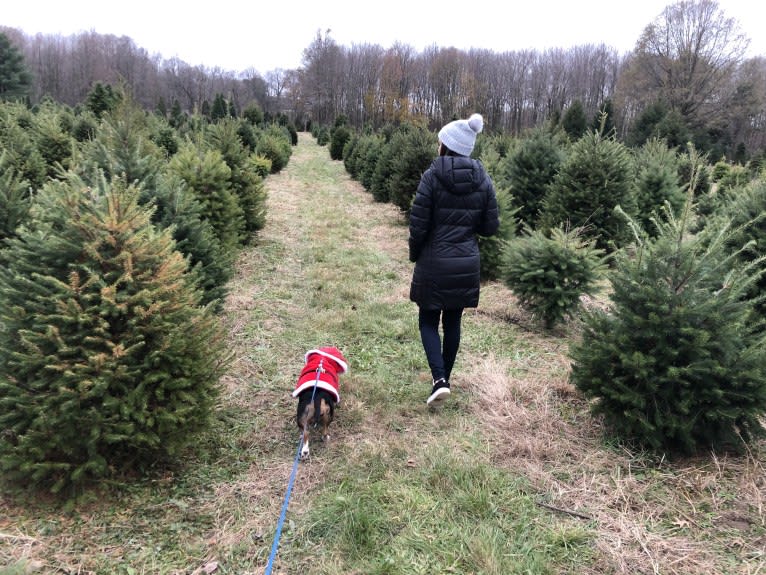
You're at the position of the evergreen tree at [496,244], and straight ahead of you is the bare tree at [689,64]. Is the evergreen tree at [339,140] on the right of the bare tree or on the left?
left

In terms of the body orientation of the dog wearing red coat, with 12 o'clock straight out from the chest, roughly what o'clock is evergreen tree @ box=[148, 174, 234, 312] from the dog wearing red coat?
The evergreen tree is roughly at 11 o'clock from the dog wearing red coat.

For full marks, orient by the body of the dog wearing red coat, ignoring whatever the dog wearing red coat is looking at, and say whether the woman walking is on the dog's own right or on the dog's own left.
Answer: on the dog's own right

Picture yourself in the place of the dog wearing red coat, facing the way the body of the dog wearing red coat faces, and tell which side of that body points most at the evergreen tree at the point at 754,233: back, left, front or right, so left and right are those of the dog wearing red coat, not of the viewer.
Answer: right

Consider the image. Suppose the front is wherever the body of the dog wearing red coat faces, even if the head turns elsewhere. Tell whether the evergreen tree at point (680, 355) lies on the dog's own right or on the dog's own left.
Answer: on the dog's own right

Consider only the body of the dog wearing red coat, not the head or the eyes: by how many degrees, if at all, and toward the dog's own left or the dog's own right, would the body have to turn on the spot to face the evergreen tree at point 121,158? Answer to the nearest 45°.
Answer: approximately 45° to the dog's own left

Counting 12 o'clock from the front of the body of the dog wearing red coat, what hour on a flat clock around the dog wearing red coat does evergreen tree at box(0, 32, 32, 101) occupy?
The evergreen tree is roughly at 11 o'clock from the dog wearing red coat.

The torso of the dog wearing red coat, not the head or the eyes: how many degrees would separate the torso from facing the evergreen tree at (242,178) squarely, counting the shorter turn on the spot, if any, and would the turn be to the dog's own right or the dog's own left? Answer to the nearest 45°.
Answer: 0° — it already faces it

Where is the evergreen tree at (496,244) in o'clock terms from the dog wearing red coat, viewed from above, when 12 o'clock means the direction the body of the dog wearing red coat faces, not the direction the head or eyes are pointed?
The evergreen tree is roughly at 1 o'clock from the dog wearing red coat.

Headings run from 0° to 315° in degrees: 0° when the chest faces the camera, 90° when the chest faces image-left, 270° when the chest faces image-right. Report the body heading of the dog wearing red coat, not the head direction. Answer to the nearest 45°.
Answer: approximately 180°

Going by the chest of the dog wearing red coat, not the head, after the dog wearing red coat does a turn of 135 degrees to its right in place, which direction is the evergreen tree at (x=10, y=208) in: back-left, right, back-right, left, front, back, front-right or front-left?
back

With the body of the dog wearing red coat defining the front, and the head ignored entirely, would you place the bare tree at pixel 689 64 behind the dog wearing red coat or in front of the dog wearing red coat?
in front

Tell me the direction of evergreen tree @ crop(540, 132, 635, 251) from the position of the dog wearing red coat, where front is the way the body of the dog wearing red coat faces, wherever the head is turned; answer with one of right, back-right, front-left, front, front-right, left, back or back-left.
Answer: front-right
